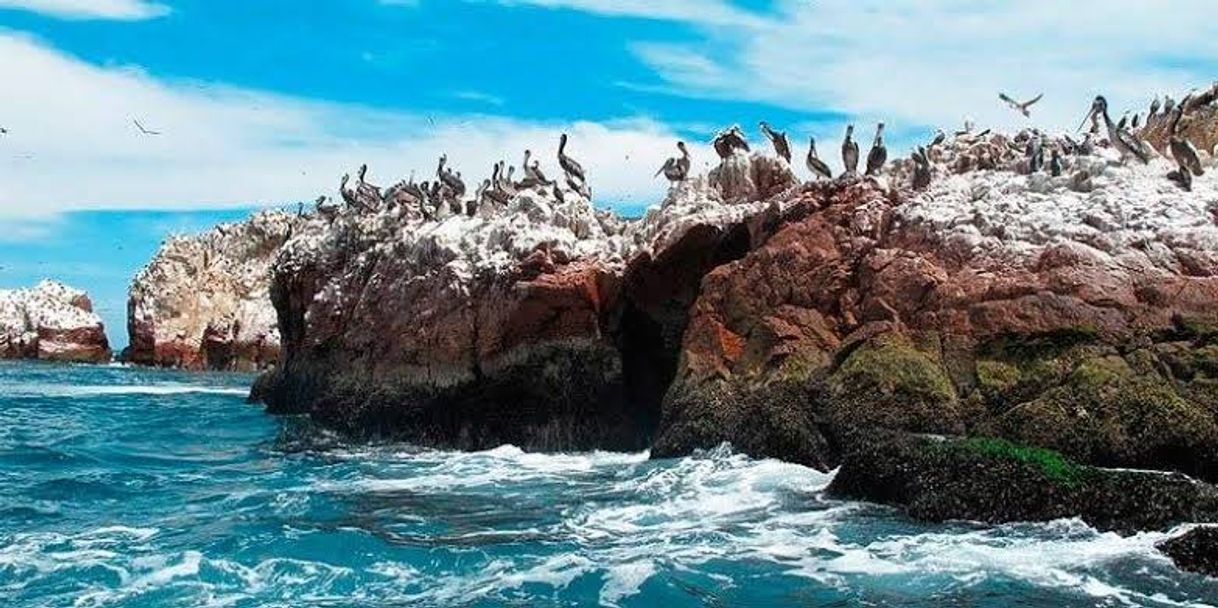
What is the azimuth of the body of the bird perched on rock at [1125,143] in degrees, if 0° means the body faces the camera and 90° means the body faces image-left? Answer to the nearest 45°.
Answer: approximately 90°

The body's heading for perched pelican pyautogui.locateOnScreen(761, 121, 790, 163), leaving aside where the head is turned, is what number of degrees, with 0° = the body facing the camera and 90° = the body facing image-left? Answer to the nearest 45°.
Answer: approximately 90°

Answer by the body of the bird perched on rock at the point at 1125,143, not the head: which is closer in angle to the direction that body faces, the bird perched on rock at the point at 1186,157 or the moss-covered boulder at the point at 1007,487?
the moss-covered boulder

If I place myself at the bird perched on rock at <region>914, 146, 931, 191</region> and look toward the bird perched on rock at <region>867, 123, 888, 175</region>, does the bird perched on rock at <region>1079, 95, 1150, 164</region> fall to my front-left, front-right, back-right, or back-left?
back-right

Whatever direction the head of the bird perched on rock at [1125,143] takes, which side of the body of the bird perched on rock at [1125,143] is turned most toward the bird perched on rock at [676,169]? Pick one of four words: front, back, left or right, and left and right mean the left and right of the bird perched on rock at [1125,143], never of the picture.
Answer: front

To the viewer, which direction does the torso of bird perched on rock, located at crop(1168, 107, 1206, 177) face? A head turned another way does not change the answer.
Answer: to the viewer's left

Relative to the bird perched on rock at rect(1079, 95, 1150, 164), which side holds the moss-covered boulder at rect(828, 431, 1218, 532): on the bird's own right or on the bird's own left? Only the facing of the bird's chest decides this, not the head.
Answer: on the bird's own left

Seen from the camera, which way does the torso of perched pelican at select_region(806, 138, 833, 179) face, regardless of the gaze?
to the viewer's left
